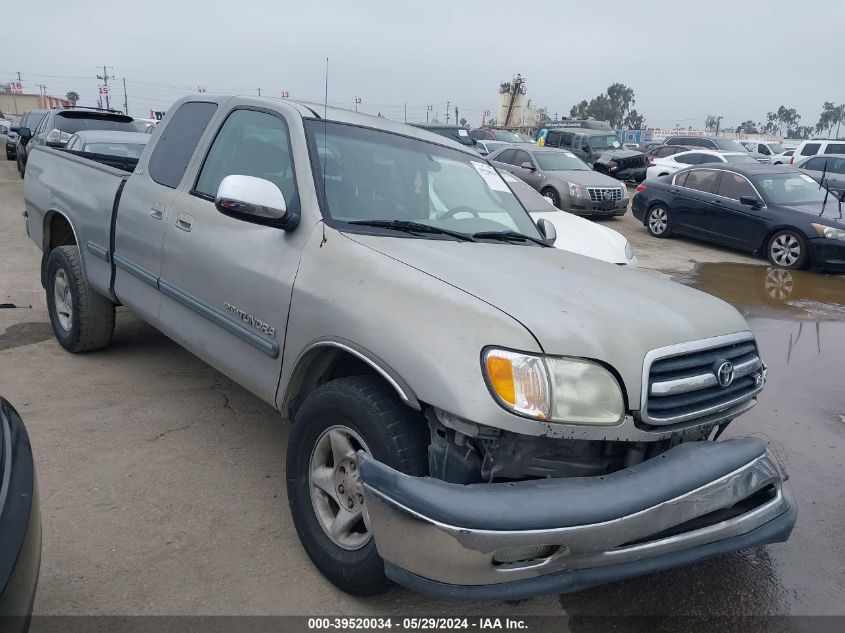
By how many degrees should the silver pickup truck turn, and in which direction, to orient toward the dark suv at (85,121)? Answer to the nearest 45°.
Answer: approximately 180°

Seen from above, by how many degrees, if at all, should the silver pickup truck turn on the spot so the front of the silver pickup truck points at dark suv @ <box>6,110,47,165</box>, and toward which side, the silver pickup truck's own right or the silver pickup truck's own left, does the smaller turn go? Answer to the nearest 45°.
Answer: approximately 180°

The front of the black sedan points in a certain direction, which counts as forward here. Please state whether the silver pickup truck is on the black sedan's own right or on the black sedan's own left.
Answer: on the black sedan's own right

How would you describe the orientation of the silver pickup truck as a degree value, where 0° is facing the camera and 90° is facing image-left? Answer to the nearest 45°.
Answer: approximately 315°

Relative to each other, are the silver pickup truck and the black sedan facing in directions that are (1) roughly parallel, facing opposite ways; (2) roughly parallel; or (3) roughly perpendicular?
roughly parallel

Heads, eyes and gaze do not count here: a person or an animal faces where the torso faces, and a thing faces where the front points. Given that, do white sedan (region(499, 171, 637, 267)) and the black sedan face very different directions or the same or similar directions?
same or similar directions

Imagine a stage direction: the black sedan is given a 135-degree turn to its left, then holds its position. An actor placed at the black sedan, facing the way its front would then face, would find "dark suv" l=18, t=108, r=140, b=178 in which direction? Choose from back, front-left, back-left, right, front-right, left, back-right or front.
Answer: left

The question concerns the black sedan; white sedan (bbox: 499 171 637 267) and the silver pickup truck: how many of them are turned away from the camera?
0

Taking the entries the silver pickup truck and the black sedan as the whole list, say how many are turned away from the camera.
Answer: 0

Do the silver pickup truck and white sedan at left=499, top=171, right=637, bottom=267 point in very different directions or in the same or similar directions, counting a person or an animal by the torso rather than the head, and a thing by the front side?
same or similar directions

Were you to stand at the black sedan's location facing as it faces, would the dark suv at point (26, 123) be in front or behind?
behind

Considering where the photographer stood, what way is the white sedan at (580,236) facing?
facing the viewer and to the right of the viewer

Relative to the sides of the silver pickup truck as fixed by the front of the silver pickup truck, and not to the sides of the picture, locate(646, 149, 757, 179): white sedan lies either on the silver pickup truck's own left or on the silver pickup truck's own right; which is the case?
on the silver pickup truck's own left

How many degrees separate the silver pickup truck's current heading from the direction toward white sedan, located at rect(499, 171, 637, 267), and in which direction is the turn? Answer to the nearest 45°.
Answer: approximately 135° to its left

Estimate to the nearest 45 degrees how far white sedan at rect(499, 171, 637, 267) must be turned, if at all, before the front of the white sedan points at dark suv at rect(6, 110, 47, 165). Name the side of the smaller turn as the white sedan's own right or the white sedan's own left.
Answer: approximately 180°

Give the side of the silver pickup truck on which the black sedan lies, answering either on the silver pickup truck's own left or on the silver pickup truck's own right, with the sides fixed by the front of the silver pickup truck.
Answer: on the silver pickup truck's own left
